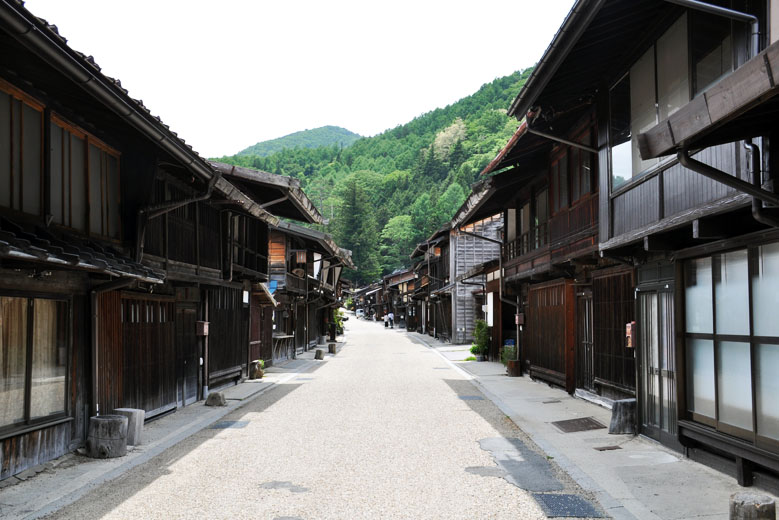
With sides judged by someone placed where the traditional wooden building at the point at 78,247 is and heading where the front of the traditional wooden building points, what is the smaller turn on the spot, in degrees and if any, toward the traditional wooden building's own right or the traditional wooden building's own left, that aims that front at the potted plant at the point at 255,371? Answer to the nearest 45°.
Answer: approximately 135° to the traditional wooden building's own left

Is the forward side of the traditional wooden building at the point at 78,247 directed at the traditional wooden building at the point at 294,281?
no

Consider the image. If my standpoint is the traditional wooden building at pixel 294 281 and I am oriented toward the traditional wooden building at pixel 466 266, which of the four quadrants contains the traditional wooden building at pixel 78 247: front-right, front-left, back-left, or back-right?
back-right

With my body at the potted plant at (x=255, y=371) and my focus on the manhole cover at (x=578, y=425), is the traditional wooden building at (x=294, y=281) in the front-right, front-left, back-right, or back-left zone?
back-left

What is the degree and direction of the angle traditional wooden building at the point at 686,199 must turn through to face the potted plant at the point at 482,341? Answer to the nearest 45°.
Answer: approximately 135° to its right

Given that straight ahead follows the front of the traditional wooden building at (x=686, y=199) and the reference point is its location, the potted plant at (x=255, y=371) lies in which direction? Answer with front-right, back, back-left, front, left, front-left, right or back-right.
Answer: right

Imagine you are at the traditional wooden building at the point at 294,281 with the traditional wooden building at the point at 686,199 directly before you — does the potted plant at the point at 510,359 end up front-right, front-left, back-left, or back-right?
front-left

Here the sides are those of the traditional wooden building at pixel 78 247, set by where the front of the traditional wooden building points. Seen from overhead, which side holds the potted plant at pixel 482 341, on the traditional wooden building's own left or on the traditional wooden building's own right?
on the traditional wooden building's own left

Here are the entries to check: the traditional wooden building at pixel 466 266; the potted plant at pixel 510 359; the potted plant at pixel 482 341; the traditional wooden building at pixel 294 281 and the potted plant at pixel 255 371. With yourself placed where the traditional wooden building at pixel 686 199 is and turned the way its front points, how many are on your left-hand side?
0

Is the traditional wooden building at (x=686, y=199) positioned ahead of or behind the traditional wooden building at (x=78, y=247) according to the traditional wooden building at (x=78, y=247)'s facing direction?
ahead

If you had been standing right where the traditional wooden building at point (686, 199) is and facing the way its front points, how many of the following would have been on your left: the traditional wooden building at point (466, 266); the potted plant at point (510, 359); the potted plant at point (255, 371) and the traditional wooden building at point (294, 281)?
0

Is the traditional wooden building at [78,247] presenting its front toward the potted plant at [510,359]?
no

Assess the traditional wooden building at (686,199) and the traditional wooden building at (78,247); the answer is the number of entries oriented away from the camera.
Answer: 0

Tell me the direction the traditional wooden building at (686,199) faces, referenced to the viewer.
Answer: facing the viewer and to the left of the viewer

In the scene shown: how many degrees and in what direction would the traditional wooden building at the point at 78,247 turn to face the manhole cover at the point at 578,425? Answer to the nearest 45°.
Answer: approximately 45° to its left

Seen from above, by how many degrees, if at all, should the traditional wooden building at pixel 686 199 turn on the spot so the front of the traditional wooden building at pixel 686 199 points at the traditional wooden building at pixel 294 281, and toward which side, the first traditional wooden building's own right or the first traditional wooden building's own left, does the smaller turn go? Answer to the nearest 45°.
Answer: approximately 90° to the first traditional wooden building's own right
